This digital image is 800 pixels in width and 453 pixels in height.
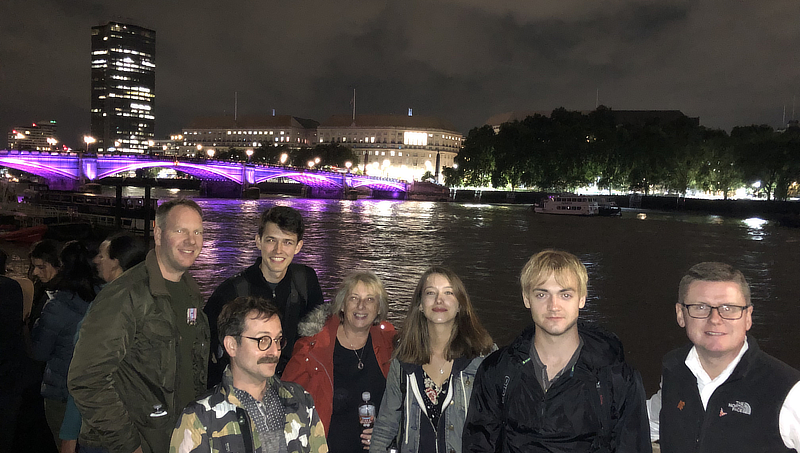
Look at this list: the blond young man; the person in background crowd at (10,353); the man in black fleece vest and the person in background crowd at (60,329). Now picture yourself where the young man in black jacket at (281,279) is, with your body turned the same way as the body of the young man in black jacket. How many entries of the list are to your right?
2

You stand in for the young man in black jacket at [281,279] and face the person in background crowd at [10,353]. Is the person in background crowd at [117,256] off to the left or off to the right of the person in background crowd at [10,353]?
right

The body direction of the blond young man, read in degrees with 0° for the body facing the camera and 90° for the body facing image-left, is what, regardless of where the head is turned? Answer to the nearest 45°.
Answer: approximately 0°

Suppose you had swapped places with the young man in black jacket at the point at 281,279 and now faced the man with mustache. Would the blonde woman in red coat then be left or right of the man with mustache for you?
left

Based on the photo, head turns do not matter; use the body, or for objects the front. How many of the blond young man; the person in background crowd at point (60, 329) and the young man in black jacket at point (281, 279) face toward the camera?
2

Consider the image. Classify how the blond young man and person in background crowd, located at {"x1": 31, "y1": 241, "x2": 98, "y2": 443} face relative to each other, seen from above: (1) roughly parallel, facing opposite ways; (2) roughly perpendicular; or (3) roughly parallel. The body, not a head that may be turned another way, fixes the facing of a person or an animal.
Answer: roughly perpendicular

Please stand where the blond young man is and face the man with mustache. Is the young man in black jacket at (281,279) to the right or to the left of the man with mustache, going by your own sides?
right

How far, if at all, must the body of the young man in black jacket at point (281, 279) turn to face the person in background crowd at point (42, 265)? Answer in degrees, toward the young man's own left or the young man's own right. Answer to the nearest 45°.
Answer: approximately 135° to the young man's own right

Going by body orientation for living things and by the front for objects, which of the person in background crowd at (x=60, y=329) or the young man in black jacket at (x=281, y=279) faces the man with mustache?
the young man in black jacket

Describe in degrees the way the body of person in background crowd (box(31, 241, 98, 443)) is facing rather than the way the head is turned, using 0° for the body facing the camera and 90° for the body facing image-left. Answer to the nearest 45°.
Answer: approximately 135°
